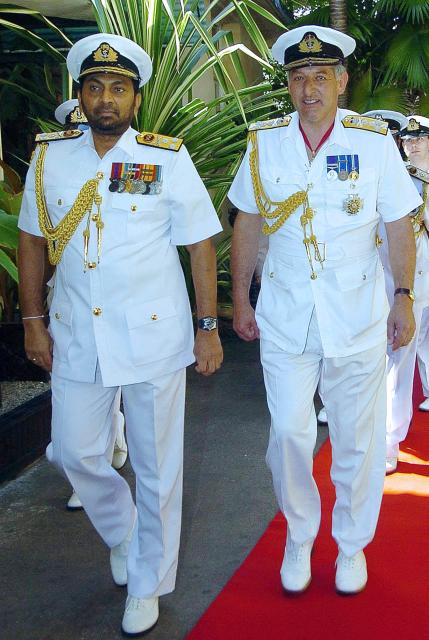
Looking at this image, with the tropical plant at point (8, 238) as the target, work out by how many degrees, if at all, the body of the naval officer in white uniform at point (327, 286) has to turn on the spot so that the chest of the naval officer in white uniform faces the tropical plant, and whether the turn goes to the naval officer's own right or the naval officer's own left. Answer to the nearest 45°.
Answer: approximately 135° to the naval officer's own right

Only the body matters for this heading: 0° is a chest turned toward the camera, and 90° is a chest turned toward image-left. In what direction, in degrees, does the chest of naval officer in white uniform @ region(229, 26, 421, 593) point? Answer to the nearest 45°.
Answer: approximately 0°

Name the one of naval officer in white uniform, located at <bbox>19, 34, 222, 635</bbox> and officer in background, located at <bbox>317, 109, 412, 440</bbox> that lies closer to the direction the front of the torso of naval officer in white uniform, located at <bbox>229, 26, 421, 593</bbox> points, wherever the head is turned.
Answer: the naval officer in white uniform

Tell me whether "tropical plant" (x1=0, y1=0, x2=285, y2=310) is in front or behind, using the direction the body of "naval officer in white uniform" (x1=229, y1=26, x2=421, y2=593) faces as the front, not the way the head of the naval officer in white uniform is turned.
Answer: behind

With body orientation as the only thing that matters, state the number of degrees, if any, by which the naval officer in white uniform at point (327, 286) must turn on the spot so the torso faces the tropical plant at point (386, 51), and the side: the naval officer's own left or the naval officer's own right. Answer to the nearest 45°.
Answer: approximately 180°

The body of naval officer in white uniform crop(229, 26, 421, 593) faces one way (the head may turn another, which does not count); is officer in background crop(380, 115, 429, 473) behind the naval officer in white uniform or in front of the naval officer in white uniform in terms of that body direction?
behind

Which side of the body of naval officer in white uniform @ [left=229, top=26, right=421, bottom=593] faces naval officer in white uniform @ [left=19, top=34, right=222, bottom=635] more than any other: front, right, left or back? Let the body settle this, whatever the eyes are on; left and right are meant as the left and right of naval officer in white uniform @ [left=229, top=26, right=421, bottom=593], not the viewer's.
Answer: right
